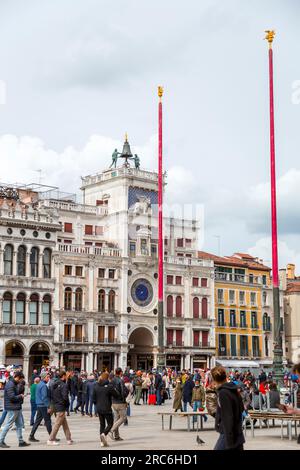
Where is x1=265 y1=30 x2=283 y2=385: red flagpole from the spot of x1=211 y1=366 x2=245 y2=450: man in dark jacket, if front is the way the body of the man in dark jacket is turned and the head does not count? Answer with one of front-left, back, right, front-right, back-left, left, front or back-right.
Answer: right

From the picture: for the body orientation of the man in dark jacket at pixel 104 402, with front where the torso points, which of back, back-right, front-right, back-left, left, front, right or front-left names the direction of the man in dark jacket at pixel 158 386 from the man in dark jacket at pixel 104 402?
front

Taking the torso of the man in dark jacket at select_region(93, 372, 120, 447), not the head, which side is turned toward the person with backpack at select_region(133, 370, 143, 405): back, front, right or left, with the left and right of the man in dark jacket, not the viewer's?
front

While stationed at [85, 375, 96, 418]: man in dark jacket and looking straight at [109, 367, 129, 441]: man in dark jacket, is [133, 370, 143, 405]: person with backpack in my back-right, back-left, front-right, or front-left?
back-left

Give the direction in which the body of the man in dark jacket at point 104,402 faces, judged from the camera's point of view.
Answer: away from the camera
